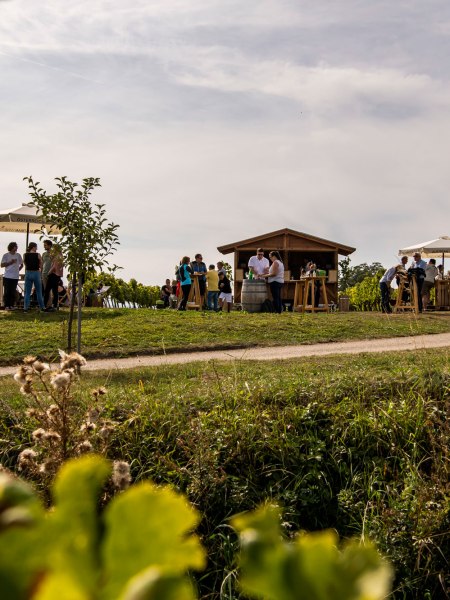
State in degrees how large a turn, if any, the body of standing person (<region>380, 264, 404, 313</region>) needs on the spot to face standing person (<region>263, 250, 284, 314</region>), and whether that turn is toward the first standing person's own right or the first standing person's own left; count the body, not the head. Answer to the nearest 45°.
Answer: approximately 135° to the first standing person's own right

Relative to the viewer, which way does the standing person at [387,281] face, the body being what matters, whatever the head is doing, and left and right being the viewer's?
facing to the right of the viewer

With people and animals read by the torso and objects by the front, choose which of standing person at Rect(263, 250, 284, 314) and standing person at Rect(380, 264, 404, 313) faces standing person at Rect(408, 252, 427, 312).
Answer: standing person at Rect(380, 264, 404, 313)

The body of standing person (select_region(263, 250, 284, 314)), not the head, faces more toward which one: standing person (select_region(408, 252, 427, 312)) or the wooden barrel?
the wooden barrel

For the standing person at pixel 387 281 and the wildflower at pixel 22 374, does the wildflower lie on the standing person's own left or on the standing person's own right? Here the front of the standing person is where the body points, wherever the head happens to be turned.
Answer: on the standing person's own right

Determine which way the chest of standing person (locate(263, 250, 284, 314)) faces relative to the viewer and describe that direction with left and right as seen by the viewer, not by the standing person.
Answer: facing to the left of the viewer

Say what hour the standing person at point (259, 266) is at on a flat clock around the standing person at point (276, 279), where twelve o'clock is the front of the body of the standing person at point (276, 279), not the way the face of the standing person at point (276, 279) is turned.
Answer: the standing person at point (259, 266) is roughly at 2 o'clock from the standing person at point (276, 279).

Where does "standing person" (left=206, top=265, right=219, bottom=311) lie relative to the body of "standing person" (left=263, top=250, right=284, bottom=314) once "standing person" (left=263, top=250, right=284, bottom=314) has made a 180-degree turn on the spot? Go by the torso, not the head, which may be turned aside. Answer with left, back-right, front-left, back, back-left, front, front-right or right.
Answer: back-left

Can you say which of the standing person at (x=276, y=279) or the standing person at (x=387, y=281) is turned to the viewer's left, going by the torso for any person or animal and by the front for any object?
the standing person at (x=276, y=279)

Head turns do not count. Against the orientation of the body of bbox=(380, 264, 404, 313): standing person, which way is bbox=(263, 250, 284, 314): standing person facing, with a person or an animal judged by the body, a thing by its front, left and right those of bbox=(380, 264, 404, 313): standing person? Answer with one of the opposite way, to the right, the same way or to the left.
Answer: the opposite way

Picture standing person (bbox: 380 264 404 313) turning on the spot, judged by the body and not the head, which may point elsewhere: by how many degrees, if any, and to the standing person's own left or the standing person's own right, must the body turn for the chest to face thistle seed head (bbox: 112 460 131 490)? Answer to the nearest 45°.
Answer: approximately 90° to the standing person's own right

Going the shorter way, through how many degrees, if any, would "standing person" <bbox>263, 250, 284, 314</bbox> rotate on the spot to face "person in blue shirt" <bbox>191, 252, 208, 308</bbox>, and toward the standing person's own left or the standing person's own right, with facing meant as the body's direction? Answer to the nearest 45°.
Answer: approximately 45° to the standing person's own right

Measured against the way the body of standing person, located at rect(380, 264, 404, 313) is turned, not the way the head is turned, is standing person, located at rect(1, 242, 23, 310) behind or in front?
behind

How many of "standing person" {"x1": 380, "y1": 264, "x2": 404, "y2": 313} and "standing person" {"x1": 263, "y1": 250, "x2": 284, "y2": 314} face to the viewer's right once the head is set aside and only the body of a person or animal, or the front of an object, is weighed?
1
